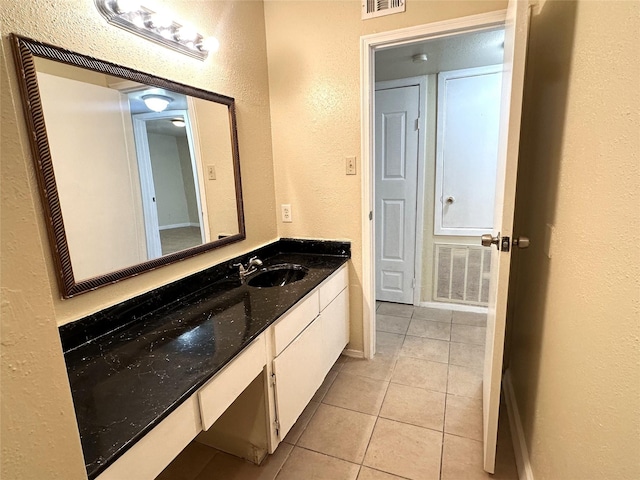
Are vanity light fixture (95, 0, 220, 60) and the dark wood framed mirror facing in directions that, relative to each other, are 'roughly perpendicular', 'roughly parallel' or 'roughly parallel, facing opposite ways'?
roughly parallel

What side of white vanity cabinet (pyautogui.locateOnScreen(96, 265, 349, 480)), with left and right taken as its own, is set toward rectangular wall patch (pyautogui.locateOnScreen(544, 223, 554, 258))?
front

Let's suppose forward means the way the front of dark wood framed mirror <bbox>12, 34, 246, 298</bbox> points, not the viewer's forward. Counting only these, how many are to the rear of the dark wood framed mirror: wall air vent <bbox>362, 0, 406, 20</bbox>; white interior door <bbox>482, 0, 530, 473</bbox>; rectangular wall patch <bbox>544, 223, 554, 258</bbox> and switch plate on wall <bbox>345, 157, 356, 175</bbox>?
0

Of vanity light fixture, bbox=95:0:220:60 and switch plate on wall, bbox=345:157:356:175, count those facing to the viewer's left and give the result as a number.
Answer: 0

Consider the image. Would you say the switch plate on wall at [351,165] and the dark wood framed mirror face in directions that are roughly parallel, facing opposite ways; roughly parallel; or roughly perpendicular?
roughly perpendicular

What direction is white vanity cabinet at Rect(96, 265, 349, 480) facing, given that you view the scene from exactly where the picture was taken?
facing the viewer and to the right of the viewer

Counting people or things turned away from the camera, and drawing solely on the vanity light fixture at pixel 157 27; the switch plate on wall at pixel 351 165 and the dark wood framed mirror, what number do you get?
0

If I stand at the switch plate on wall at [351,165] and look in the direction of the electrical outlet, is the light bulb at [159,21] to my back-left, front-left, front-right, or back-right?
front-left

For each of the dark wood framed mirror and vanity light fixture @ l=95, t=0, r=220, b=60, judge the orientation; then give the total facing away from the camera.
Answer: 0

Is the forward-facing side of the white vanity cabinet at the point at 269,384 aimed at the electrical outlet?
no

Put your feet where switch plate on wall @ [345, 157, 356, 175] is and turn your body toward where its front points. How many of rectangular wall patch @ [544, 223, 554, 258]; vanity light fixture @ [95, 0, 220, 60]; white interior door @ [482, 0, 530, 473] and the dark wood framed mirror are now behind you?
0

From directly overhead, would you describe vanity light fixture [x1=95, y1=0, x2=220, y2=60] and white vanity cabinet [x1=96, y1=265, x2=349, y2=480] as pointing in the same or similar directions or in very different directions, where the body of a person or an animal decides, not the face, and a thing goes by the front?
same or similar directions

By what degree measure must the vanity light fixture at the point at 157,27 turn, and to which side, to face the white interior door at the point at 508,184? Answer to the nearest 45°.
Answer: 0° — it already faces it

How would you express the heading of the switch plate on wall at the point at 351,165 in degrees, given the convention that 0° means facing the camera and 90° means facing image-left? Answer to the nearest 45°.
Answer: approximately 0°

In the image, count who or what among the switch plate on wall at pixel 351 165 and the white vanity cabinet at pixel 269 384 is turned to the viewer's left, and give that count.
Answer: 0

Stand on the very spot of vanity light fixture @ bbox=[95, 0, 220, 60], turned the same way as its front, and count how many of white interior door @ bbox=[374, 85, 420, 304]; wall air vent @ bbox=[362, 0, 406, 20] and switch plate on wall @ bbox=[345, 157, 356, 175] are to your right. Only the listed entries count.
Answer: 0

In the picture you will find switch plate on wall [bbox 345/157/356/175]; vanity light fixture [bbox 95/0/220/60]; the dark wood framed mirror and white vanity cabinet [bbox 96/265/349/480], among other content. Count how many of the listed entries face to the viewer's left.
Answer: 0

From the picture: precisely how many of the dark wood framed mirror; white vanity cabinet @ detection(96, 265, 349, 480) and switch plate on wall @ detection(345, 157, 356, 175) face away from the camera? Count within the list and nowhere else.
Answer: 0

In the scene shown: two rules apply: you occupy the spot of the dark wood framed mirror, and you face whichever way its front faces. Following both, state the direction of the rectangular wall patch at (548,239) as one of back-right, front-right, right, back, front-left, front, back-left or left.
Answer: front
